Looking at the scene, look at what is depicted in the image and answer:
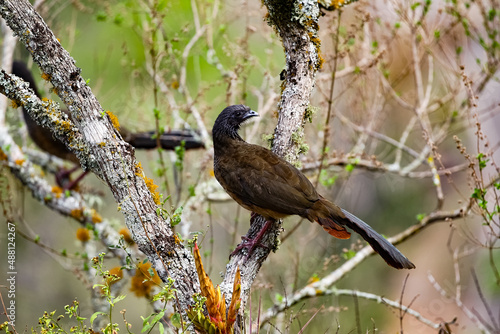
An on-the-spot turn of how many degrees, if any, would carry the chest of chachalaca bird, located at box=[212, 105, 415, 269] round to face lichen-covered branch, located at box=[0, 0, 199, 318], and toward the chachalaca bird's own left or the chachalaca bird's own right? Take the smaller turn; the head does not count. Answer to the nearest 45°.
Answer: approximately 45° to the chachalaca bird's own left

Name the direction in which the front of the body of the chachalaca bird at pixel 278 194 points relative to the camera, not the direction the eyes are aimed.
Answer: to the viewer's left
